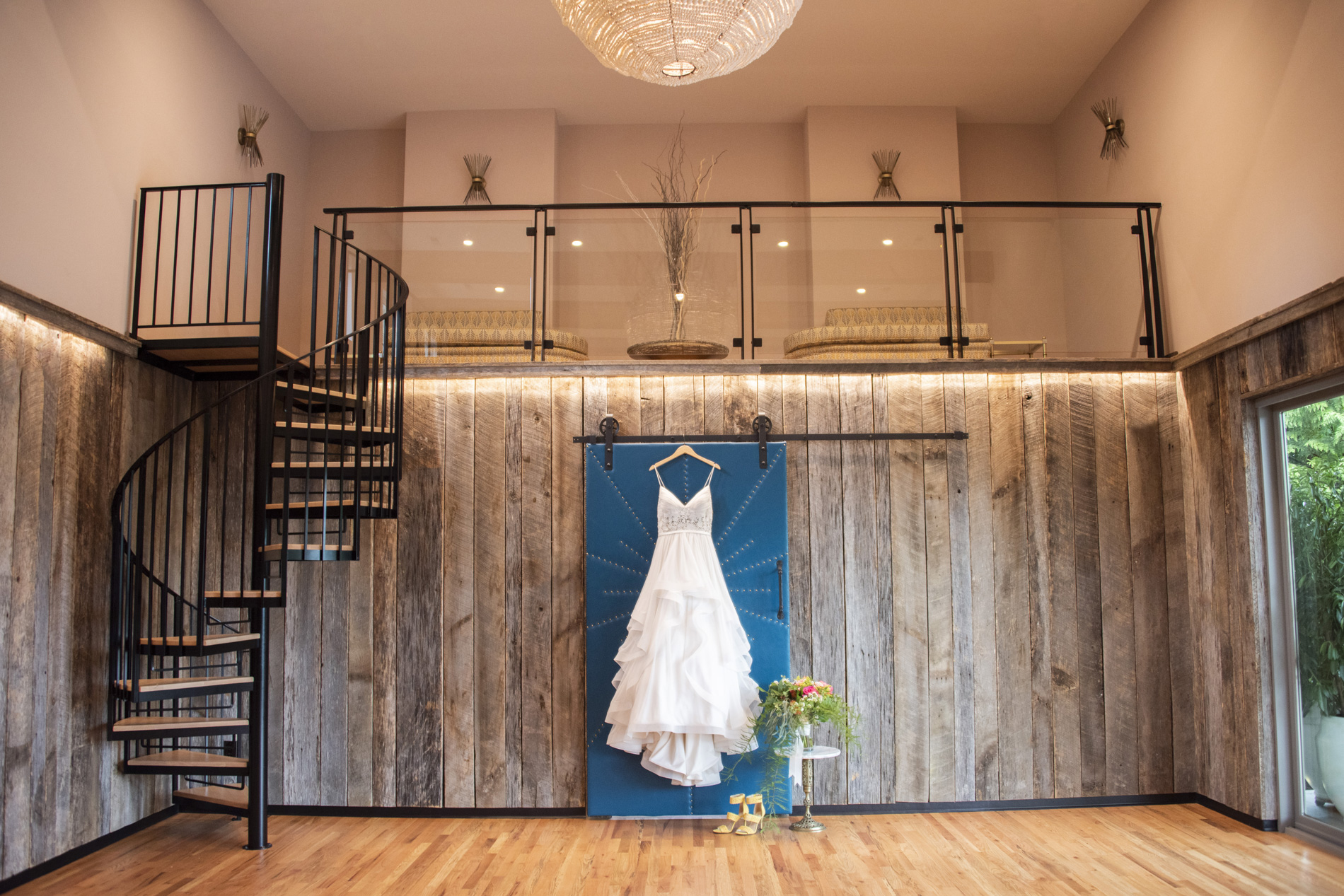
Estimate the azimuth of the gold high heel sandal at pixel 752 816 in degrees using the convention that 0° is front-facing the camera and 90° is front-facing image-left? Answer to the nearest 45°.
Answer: approximately 45°

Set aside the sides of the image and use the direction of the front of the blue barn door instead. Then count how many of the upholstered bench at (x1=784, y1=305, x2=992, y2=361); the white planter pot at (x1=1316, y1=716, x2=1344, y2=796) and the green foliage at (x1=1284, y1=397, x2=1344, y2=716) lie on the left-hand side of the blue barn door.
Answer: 3

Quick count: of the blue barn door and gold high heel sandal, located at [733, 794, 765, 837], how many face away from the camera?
0

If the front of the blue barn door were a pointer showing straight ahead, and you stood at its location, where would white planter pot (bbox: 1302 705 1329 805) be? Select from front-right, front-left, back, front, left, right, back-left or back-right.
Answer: left

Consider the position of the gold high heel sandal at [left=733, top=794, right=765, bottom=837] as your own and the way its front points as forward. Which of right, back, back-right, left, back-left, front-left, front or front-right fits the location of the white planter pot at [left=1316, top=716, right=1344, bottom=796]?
back-left

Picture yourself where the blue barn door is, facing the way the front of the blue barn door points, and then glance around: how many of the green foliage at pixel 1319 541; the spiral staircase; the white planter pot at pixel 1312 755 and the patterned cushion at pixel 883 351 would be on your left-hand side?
3

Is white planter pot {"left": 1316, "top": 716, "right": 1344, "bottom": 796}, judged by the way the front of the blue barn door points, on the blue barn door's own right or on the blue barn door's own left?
on the blue barn door's own left

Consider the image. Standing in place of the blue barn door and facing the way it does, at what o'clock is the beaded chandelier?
The beaded chandelier is roughly at 12 o'clock from the blue barn door.

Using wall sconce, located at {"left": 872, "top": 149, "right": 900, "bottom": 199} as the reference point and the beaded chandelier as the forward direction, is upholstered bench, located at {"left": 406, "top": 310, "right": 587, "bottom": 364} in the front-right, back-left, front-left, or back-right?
front-right

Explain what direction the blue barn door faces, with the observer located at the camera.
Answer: facing the viewer

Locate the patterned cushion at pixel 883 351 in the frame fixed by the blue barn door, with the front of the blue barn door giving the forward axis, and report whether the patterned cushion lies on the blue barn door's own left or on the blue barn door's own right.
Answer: on the blue barn door's own left
